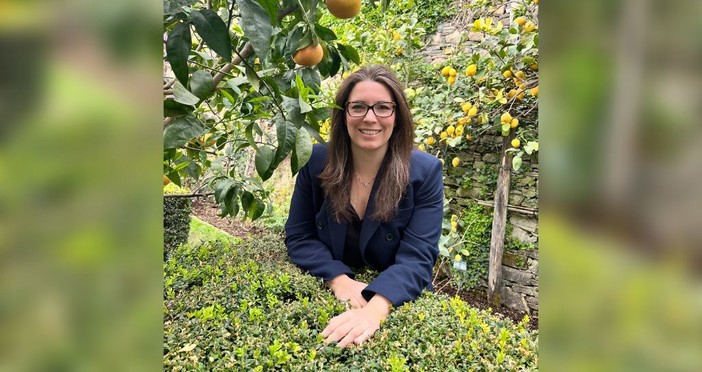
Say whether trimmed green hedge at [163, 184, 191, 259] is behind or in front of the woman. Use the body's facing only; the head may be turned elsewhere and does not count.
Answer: behind

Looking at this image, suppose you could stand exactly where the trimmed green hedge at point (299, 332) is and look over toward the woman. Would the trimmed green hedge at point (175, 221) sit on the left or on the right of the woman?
left

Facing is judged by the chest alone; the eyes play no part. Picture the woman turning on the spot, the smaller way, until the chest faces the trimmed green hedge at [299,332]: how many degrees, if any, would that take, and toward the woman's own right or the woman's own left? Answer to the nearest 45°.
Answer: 0° — they already face it

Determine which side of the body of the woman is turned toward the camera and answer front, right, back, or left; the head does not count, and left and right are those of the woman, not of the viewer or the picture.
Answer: front
